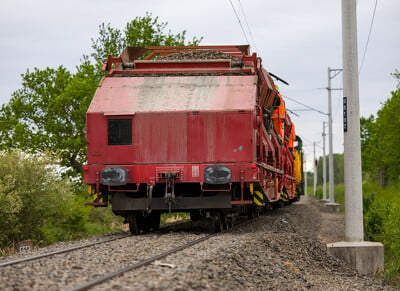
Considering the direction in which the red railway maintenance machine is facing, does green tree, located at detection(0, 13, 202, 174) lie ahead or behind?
behind

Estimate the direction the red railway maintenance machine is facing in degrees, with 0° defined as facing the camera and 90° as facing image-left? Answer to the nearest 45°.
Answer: approximately 0°

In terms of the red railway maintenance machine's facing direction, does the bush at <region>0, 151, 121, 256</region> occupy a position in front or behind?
behind

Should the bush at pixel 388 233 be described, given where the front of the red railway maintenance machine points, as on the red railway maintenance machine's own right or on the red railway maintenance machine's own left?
on the red railway maintenance machine's own left
